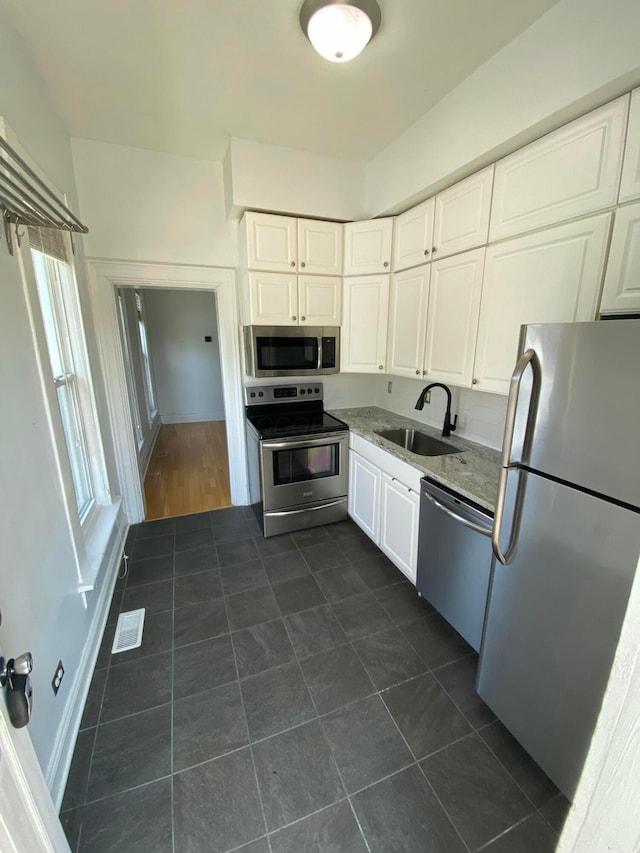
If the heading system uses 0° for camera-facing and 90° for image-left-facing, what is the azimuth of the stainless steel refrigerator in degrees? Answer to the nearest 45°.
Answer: approximately 45°

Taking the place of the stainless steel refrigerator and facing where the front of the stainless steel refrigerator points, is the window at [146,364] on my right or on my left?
on my right

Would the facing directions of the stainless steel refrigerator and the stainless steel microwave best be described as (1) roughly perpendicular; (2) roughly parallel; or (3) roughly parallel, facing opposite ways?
roughly perpendicular

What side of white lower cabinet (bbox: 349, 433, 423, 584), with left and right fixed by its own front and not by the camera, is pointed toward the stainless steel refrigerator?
left

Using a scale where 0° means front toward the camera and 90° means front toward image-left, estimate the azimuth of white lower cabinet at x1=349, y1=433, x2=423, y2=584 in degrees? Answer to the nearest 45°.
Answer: approximately 45°

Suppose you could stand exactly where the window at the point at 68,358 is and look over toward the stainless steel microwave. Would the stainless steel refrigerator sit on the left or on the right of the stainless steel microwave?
right

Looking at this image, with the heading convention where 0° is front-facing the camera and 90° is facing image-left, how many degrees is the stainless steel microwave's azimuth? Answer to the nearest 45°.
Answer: approximately 0°
